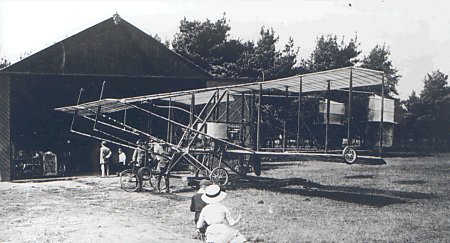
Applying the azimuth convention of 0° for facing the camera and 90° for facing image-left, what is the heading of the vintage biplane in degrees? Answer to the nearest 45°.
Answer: approximately 45°

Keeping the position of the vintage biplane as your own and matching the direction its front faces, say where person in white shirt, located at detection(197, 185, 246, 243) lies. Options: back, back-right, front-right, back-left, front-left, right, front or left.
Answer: front-left

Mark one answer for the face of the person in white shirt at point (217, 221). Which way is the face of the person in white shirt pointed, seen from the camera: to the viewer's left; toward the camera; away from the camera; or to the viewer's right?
away from the camera
